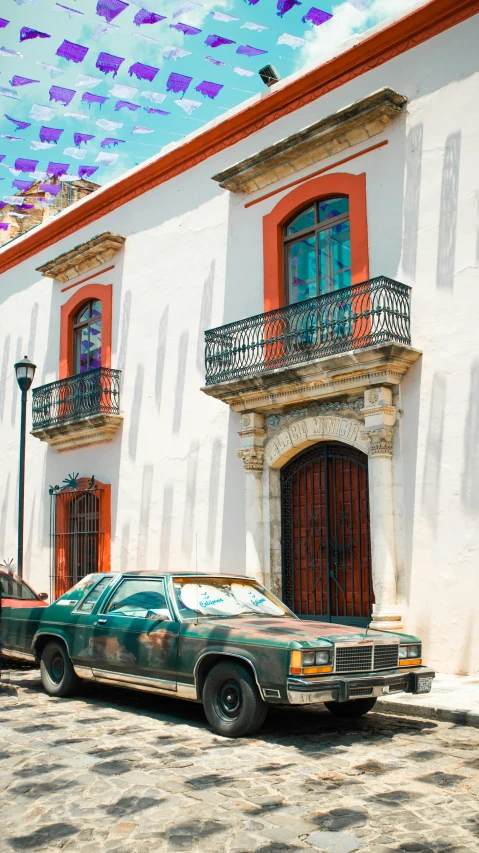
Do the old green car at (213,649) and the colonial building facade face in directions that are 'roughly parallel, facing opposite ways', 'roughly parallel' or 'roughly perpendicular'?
roughly perpendicular

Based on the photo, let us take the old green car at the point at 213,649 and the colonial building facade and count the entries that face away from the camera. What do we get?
0

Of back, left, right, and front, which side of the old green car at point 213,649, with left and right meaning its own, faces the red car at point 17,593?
back

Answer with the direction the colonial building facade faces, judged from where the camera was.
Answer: facing the viewer and to the left of the viewer

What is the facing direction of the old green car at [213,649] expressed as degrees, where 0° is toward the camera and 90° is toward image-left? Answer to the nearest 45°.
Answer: approximately 315°
